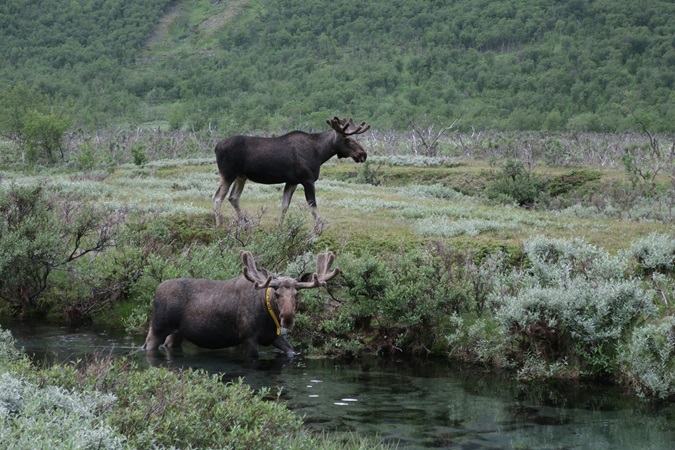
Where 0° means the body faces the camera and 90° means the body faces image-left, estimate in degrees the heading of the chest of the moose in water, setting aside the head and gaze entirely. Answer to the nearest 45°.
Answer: approximately 315°

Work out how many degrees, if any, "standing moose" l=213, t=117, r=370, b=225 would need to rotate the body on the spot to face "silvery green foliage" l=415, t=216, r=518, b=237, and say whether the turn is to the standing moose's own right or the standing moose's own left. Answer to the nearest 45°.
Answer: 0° — it already faces it

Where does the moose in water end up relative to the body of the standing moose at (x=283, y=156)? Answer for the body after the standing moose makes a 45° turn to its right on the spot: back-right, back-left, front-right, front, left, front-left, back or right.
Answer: front-right

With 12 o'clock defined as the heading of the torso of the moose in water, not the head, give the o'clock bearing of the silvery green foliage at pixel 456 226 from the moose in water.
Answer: The silvery green foliage is roughly at 9 o'clock from the moose in water.

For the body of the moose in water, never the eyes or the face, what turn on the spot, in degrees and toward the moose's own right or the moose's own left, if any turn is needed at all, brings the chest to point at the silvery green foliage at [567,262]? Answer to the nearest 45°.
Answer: approximately 45° to the moose's own left

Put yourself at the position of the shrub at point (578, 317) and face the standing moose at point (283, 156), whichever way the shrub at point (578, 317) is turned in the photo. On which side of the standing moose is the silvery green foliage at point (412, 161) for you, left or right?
right

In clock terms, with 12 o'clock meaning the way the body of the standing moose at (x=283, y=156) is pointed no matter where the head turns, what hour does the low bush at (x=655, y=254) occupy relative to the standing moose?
The low bush is roughly at 1 o'clock from the standing moose.

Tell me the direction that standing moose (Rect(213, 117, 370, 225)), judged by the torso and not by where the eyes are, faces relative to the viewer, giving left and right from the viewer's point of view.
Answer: facing to the right of the viewer
